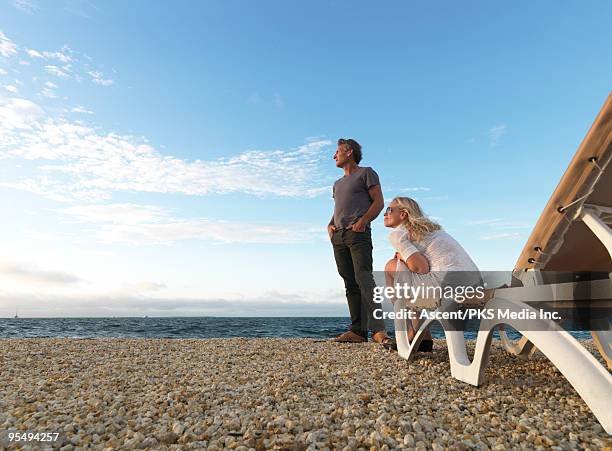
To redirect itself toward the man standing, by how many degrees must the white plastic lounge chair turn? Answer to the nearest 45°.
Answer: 0° — it already faces them

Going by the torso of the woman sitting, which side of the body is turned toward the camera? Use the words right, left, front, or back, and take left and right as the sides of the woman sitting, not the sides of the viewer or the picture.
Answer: left

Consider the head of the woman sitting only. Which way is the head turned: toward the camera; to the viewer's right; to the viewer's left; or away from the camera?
to the viewer's left

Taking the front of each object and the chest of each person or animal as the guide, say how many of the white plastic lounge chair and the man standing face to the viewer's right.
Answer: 0

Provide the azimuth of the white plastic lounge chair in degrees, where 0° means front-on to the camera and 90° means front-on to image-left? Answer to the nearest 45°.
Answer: approximately 135°

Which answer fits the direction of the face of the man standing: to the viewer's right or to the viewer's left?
to the viewer's left

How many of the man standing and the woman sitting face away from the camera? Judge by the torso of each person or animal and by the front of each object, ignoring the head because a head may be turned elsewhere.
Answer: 0
